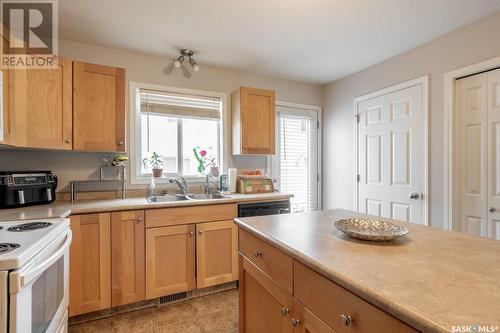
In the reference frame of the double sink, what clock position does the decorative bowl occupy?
The decorative bowl is roughly at 11 o'clock from the double sink.

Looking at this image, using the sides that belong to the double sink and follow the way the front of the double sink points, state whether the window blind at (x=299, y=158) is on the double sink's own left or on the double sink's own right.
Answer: on the double sink's own left

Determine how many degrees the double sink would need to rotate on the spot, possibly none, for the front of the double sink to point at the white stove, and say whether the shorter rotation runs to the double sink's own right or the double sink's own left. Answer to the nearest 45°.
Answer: approximately 45° to the double sink's own right

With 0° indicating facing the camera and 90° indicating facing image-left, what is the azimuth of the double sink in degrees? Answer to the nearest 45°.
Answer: approximately 0°

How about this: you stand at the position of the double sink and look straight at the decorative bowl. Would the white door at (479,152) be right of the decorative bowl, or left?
left

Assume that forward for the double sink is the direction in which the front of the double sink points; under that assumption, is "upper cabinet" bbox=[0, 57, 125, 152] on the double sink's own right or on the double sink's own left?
on the double sink's own right
